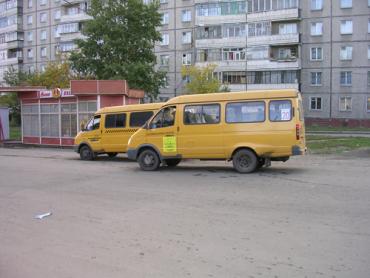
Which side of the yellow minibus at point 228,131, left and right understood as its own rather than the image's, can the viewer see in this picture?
left

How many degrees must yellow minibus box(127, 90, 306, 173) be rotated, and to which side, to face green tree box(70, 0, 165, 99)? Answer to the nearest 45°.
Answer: approximately 90° to its right

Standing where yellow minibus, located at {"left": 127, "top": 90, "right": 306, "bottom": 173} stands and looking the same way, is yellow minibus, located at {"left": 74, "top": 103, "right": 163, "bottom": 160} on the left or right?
on its right

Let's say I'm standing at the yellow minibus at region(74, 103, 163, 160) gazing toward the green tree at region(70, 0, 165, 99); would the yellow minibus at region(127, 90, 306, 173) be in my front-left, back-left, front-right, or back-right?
back-right

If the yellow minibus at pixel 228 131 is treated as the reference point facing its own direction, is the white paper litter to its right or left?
on its left
